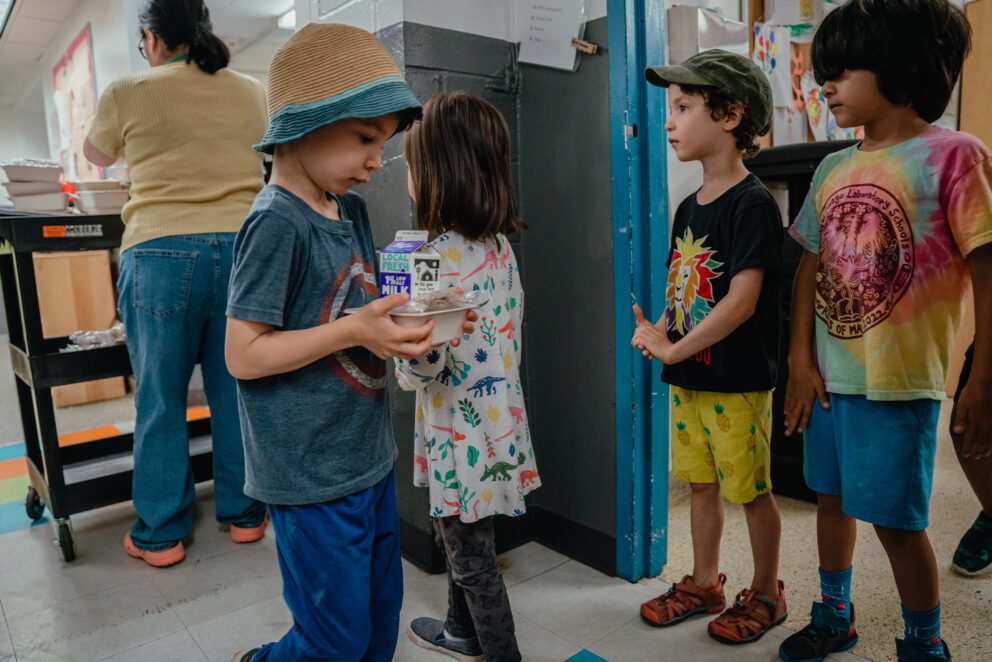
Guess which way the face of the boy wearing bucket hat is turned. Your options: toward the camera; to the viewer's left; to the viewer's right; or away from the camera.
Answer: to the viewer's right

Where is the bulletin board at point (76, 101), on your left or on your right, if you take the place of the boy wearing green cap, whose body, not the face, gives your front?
on your right

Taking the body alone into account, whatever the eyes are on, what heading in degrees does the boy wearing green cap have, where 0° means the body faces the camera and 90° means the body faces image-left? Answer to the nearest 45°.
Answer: approximately 45°

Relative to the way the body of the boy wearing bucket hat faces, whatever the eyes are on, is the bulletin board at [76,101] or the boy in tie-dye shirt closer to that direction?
the boy in tie-dye shirt

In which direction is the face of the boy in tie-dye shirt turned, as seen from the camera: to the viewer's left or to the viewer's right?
to the viewer's left

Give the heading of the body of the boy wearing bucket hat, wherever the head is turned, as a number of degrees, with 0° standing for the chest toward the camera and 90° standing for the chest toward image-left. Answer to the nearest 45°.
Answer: approximately 315°

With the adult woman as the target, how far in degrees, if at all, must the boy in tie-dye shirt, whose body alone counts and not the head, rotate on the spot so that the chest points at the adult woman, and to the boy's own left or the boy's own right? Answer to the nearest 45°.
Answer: approximately 45° to the boy's own right

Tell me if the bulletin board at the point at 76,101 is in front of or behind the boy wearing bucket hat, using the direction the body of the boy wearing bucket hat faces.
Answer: behind
